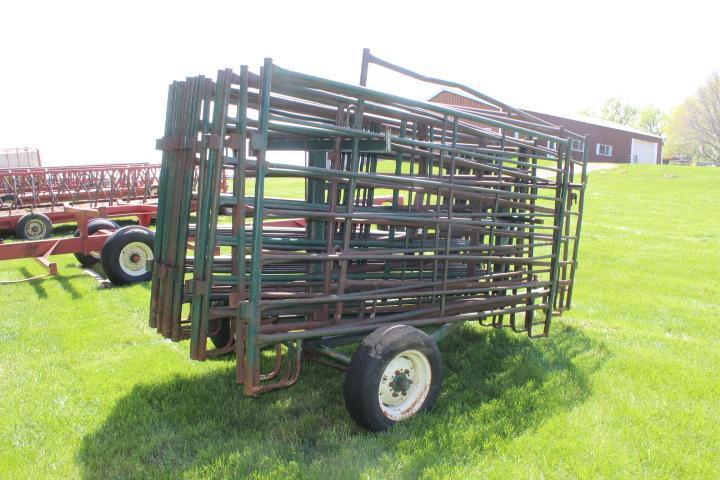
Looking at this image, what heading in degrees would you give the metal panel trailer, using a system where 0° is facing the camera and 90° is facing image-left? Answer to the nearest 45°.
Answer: approximately 225°
